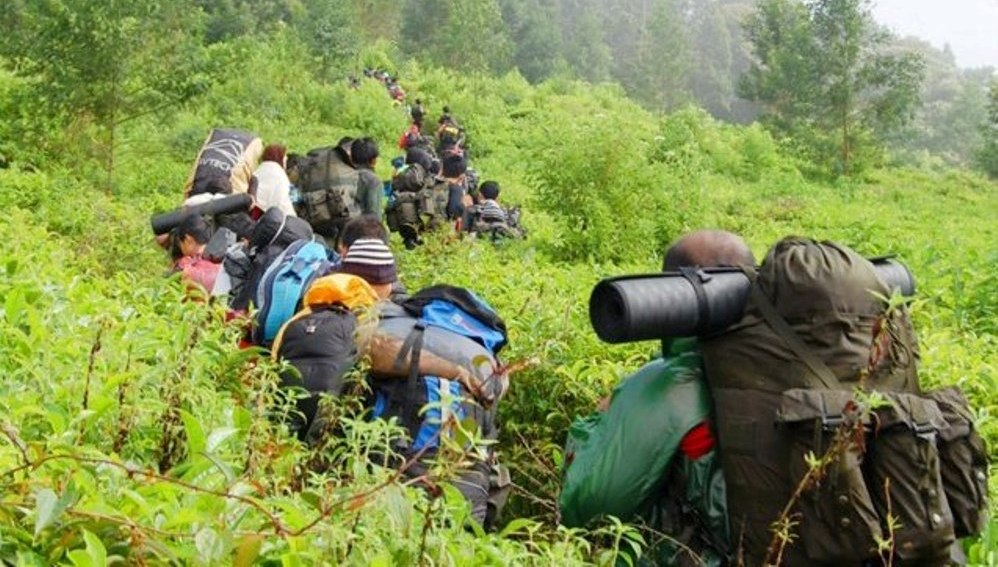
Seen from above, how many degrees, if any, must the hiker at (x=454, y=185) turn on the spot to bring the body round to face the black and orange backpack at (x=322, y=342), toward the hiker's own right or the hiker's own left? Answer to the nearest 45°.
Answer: approximately 180°

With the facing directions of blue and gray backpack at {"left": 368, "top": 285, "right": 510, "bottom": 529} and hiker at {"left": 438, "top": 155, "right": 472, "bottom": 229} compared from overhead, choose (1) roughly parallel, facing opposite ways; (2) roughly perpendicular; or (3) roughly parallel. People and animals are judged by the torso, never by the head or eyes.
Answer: roughly parallel

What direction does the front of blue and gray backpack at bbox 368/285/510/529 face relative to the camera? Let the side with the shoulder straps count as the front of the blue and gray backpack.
away from the camera

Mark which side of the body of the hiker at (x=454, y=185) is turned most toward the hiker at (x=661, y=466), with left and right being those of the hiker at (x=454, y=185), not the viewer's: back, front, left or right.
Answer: back

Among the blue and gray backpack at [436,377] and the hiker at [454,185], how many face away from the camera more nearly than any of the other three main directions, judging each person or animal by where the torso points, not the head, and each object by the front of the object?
2

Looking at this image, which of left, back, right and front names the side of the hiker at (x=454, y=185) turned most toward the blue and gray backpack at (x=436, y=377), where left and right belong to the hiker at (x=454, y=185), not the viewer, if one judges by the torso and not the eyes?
back

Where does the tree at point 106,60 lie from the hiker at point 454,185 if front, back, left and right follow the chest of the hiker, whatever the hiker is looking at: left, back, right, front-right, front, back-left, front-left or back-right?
left

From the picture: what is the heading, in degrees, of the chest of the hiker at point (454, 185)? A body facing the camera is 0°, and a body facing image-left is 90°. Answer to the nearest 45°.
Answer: approximately 180°

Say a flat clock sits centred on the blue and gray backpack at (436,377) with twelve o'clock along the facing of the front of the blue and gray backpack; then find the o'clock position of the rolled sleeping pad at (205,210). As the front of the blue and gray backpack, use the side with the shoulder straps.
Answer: The rolled sleeping pad is roughly at 11 o'clock from the blue and gray backpack.

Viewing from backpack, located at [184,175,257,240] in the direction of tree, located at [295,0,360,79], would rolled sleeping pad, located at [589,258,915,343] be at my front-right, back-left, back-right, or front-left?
back-right

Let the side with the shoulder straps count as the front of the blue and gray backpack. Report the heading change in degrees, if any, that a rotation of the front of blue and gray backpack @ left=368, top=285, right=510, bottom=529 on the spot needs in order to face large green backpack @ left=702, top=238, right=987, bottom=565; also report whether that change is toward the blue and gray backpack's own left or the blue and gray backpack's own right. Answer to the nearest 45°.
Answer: approximately 135° to the blue and gray backpack's own right
